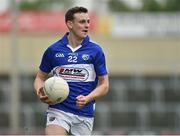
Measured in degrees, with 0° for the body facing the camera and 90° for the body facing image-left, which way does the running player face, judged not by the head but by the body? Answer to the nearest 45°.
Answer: approximately 0°
